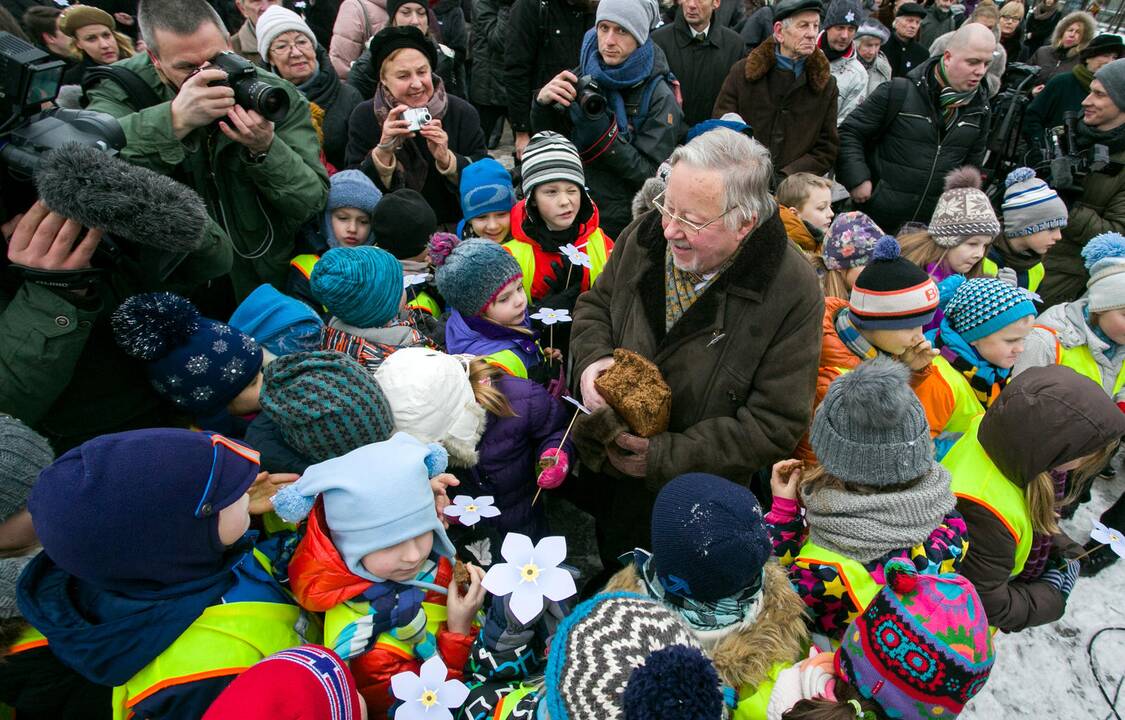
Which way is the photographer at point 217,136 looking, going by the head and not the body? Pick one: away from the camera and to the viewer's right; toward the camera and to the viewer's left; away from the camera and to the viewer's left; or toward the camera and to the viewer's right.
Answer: toward the camera and to the viewer's right

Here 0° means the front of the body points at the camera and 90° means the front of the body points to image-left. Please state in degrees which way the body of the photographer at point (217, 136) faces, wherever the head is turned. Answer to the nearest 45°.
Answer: approximately 315°

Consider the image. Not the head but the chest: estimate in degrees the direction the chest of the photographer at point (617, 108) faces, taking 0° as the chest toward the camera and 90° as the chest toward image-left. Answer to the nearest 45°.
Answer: approximately 45°

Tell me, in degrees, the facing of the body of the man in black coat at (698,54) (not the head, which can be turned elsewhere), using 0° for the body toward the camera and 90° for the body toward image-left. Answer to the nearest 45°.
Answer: approximately 0°

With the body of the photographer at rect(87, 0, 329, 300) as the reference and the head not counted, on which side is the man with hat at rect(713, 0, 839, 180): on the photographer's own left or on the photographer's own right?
on the photographer's own left

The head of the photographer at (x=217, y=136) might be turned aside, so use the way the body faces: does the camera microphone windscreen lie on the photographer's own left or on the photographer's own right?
on the photographer's own right
